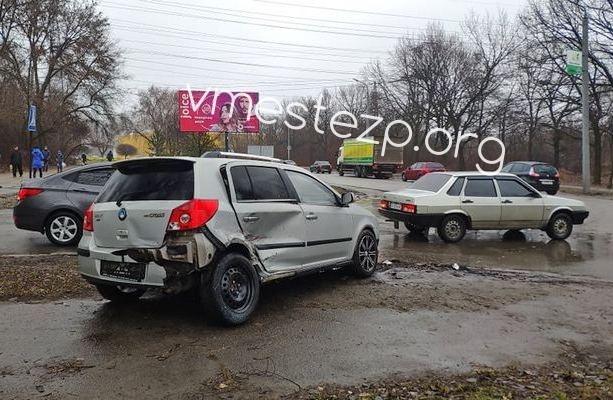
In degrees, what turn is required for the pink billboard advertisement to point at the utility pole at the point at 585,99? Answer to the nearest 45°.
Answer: approximately 45° to its left

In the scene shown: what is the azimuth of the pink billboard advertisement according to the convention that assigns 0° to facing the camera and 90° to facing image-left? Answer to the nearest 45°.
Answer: approximately 0°

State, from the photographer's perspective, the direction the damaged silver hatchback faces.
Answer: facing away from the viewer and to the right of the viewer

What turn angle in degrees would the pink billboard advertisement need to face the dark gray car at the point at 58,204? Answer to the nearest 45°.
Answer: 0° — it already faces it

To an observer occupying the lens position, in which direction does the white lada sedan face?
facing away from the viewer and to the right of the viewer

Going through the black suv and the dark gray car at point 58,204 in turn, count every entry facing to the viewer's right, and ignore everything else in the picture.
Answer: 1

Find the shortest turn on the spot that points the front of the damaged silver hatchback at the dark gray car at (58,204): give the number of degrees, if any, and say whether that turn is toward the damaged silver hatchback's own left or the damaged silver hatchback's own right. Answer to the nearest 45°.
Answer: approximately 90° to the damaged silver hatchback's own left

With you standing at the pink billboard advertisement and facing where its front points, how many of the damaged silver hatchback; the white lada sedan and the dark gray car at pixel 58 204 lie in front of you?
3

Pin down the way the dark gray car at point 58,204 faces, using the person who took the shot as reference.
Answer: facing to the right of the viewer

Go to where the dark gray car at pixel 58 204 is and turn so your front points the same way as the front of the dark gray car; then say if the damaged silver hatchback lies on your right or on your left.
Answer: on your right

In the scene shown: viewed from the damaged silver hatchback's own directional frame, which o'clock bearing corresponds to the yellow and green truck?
The yellow and green truck is roughly at 11 o'clock from the damaged silver hatchback.

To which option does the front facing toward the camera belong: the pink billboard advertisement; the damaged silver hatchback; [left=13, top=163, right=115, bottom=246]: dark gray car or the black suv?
the pink billboard advertisement

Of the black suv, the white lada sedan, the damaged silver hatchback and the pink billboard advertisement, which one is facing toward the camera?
the pink billboard advertisement

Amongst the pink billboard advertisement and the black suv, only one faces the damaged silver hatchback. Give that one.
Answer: the pink billboard advertisement

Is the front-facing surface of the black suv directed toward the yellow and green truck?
yes

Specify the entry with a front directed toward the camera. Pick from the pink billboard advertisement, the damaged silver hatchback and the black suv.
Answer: the pink billboard advertisement
